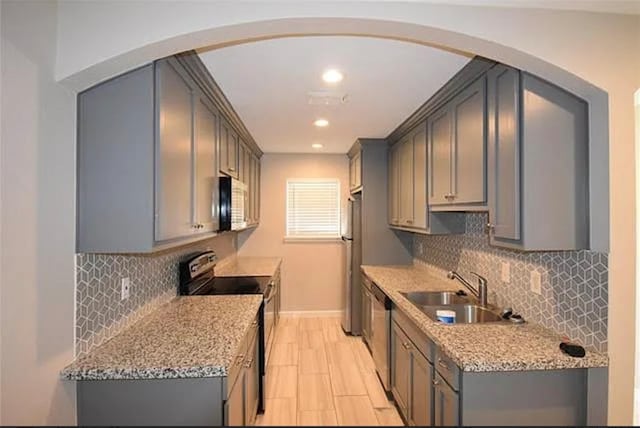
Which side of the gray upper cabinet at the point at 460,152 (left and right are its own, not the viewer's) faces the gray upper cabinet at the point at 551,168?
left

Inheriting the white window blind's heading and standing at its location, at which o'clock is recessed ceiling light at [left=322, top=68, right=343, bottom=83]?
The recessed ceiling light is roughly at 12 o'clock from the white window blind.

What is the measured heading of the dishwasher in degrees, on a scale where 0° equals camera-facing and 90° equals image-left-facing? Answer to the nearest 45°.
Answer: approximately 90°

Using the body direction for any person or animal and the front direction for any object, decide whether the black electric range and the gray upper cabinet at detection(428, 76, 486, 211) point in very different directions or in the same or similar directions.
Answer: very different directions

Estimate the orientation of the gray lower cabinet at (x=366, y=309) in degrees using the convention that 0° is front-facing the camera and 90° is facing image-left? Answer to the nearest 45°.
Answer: approximately 90°

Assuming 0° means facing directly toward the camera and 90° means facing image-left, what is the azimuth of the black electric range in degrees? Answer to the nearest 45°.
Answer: approximately 270°

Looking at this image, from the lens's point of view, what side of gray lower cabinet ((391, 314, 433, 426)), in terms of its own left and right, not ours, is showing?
left

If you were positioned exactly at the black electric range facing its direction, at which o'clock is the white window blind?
The white window blind is roughly at 10 o'clock from the black electric range.

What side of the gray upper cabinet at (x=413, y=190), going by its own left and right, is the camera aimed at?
left

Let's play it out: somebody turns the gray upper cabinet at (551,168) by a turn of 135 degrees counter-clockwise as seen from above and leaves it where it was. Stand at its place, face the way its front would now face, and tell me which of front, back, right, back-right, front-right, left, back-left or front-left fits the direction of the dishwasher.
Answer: back-left

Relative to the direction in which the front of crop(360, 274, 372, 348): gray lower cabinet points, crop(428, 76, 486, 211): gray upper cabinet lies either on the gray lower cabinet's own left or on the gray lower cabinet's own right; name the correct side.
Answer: on the gray lower cabinet's own left
